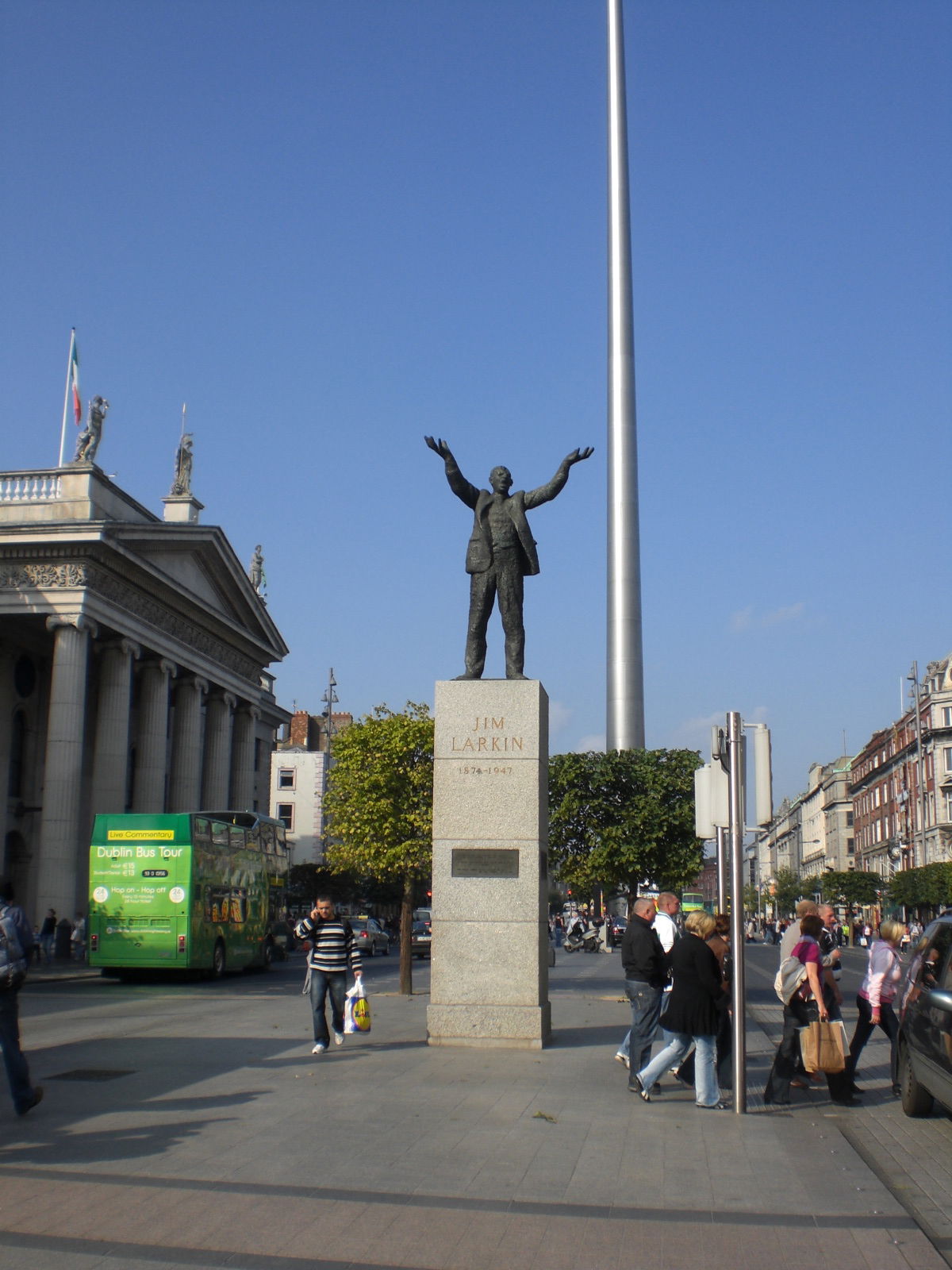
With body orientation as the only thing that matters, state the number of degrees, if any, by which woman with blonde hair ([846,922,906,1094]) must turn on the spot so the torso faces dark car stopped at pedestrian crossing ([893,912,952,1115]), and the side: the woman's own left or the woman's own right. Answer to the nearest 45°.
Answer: approximately 90° to the woman's own right

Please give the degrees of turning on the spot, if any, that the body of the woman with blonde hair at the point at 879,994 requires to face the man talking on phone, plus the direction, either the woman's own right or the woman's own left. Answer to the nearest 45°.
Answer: approximately 180°

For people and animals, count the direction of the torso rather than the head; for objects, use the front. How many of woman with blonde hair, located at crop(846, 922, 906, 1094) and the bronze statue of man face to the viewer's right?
1

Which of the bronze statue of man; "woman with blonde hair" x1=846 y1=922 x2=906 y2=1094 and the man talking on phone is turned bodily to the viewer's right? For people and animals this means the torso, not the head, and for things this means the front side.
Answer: the woman with blonde hair

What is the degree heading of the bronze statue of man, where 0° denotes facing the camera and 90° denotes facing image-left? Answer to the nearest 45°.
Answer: approximately 0°

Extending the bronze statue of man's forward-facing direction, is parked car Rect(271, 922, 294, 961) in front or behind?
behind

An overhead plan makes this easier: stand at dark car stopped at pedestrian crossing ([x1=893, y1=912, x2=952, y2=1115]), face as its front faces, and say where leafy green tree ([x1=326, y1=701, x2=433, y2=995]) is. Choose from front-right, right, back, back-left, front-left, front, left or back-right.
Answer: back
